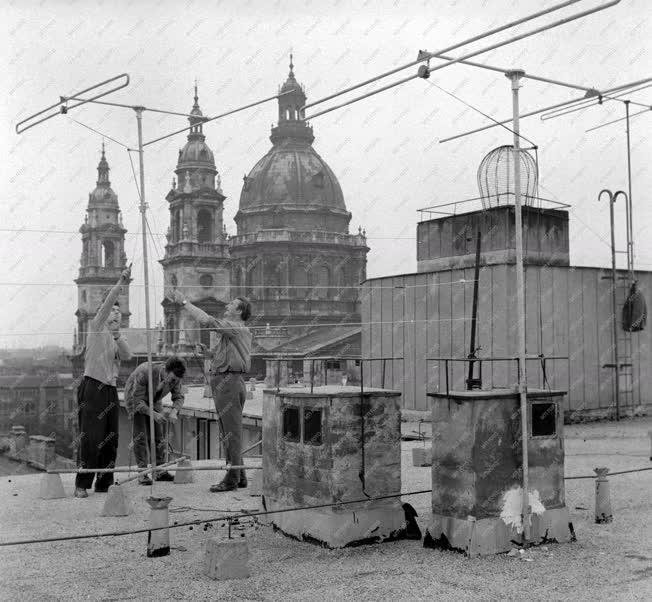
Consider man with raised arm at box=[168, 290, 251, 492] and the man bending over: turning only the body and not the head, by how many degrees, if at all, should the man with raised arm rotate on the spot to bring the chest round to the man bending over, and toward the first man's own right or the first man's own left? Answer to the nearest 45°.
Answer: approximately 45° to the first man's own right

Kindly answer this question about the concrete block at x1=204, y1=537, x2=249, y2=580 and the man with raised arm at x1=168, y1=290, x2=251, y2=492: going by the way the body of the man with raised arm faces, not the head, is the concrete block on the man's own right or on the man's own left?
on the man's own left

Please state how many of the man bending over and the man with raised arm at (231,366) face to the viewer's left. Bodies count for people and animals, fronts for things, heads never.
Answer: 1

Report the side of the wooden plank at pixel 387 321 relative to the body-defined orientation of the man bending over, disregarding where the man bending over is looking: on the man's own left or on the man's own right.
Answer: on the man's own left

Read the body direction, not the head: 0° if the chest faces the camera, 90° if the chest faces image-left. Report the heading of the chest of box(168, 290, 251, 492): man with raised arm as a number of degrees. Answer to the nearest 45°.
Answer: approximately 90°

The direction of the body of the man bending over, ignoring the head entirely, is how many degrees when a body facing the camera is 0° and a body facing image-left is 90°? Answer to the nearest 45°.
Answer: approximately 315°

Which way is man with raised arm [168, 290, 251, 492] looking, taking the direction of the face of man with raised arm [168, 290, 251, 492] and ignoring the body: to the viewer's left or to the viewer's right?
to the viewer's left

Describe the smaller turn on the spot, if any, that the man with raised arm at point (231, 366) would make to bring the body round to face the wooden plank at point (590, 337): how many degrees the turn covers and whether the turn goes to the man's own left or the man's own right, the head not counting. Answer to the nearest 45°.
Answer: approximately 135° to the man's own right

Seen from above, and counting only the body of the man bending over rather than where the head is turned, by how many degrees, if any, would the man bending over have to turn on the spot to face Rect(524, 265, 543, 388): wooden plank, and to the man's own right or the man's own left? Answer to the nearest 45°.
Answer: approximately 90° to the man's own left

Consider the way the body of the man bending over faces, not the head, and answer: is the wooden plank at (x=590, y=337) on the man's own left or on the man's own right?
on the man's own left
